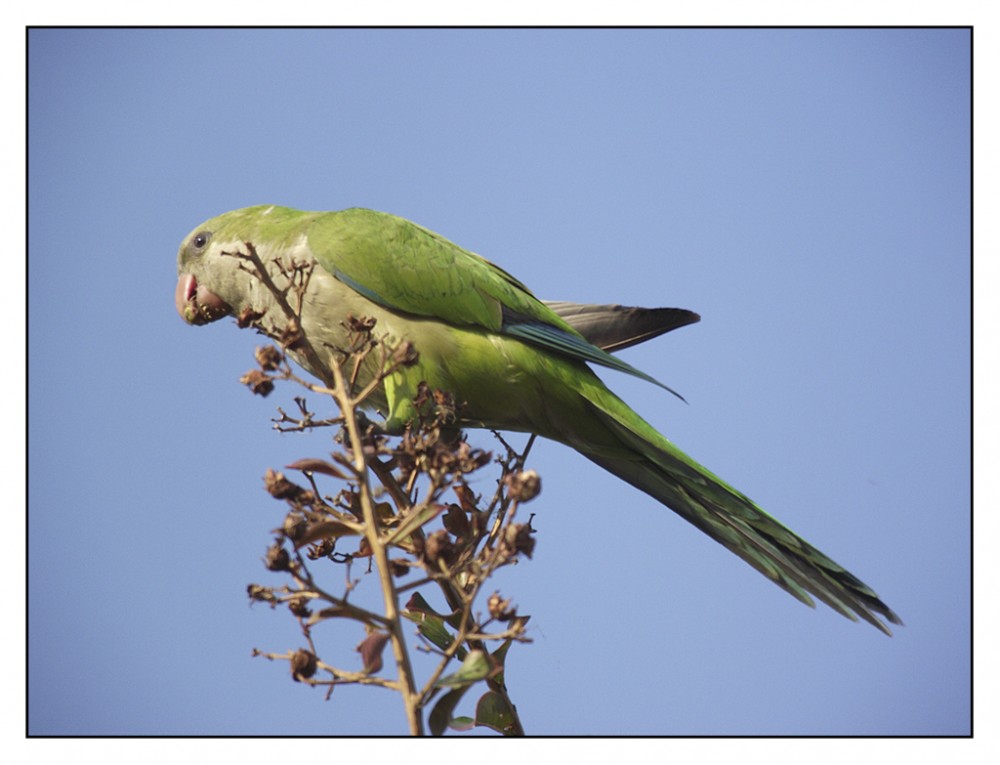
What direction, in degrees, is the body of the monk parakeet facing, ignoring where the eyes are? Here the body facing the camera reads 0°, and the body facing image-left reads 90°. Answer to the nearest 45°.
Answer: approximately 90°
